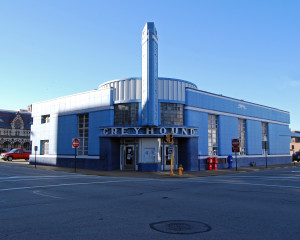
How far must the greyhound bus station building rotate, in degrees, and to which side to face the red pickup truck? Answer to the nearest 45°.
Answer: approximately 135° to its right

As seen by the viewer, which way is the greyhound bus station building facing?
toward the camera
